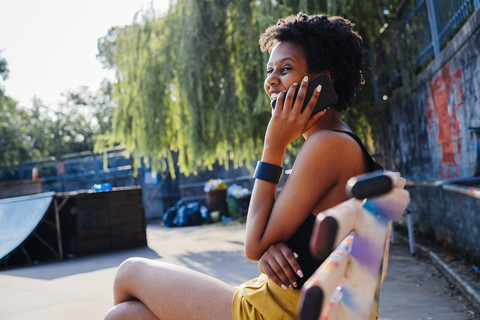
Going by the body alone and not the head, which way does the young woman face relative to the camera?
to the viewer's left

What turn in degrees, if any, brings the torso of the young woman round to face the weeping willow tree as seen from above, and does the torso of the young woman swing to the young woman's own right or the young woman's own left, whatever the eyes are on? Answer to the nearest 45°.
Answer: approximately 90° to the young woman's own right

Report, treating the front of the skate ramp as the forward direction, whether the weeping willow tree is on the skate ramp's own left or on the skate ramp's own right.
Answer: on the skate ramp's own left

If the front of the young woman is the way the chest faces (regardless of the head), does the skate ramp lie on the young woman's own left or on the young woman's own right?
on the young woman's own right

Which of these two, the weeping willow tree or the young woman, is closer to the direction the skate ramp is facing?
the young woman
